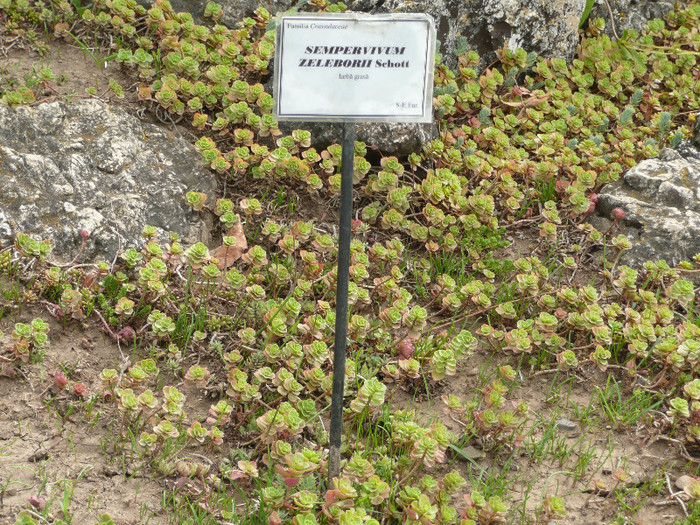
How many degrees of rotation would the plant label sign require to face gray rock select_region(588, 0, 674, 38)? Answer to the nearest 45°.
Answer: approximately 135° to its left

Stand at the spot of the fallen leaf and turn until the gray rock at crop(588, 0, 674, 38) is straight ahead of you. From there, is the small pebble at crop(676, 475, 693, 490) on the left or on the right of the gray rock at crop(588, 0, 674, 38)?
right

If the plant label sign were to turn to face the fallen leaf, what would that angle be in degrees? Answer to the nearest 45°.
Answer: approximately 90° to its right

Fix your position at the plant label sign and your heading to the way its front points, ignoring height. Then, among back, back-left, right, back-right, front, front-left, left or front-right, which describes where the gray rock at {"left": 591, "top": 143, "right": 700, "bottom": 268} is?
back-left

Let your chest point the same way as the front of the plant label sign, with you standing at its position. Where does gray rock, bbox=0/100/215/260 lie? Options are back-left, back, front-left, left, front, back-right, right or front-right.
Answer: back-right

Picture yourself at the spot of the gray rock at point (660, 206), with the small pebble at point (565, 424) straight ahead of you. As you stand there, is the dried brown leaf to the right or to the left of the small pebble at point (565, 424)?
right

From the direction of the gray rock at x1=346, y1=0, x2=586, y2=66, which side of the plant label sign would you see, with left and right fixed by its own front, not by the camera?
back

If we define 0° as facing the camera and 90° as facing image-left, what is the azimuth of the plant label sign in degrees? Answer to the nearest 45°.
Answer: approximately 0°

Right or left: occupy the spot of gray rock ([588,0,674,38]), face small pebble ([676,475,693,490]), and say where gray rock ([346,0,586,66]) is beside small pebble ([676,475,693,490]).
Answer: right
